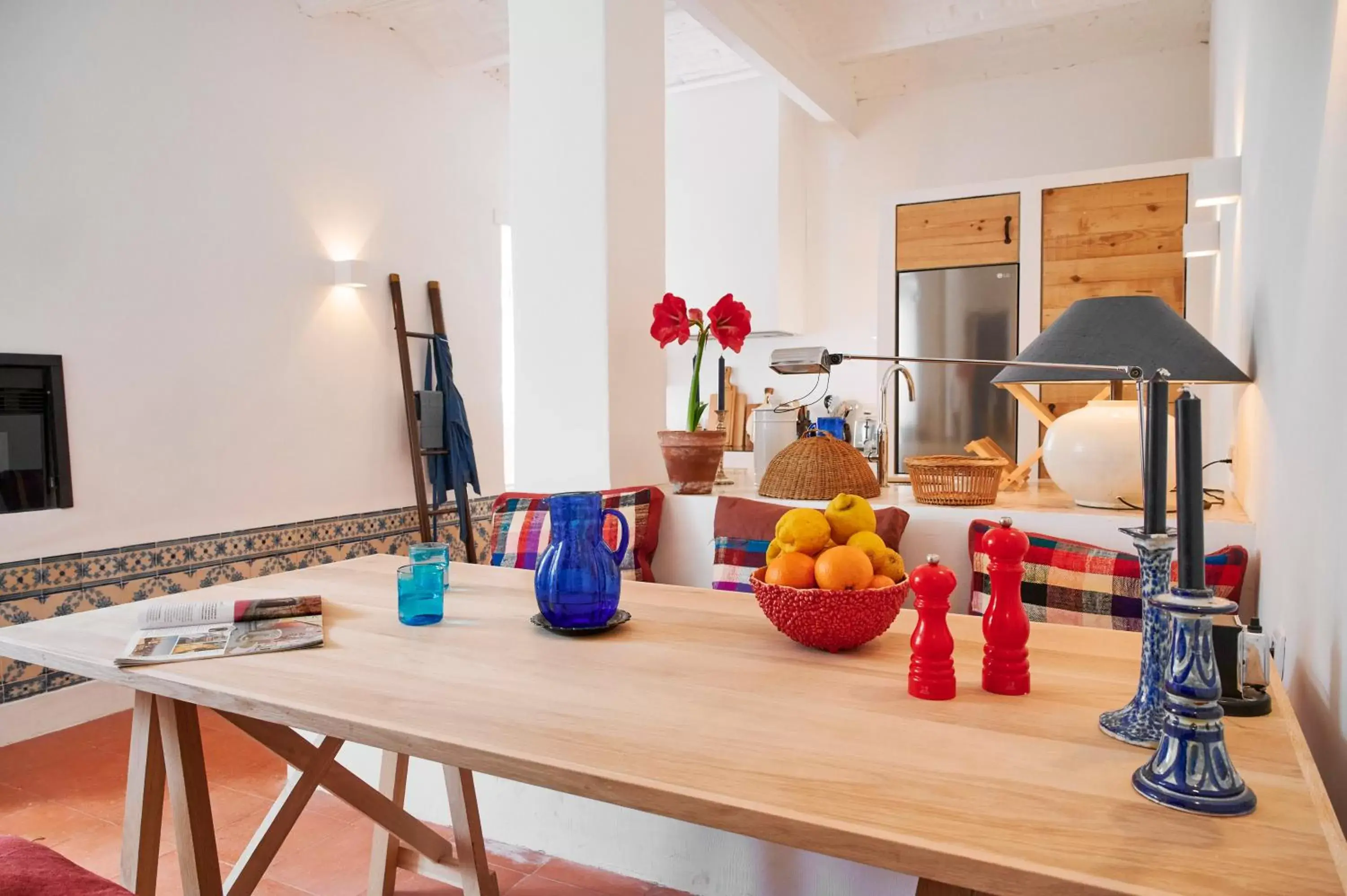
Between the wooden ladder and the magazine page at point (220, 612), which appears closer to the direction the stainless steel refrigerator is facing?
the magazine page

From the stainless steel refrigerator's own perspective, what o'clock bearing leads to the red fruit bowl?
The red fruit bowl is roughly at 12 o'clock from the stainless steel refrigerator.

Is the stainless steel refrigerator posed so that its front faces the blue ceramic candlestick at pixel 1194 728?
yes

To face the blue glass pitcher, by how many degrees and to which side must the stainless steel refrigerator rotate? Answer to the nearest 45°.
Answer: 0° — it already faces it

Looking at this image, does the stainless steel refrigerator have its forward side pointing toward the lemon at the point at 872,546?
yes
